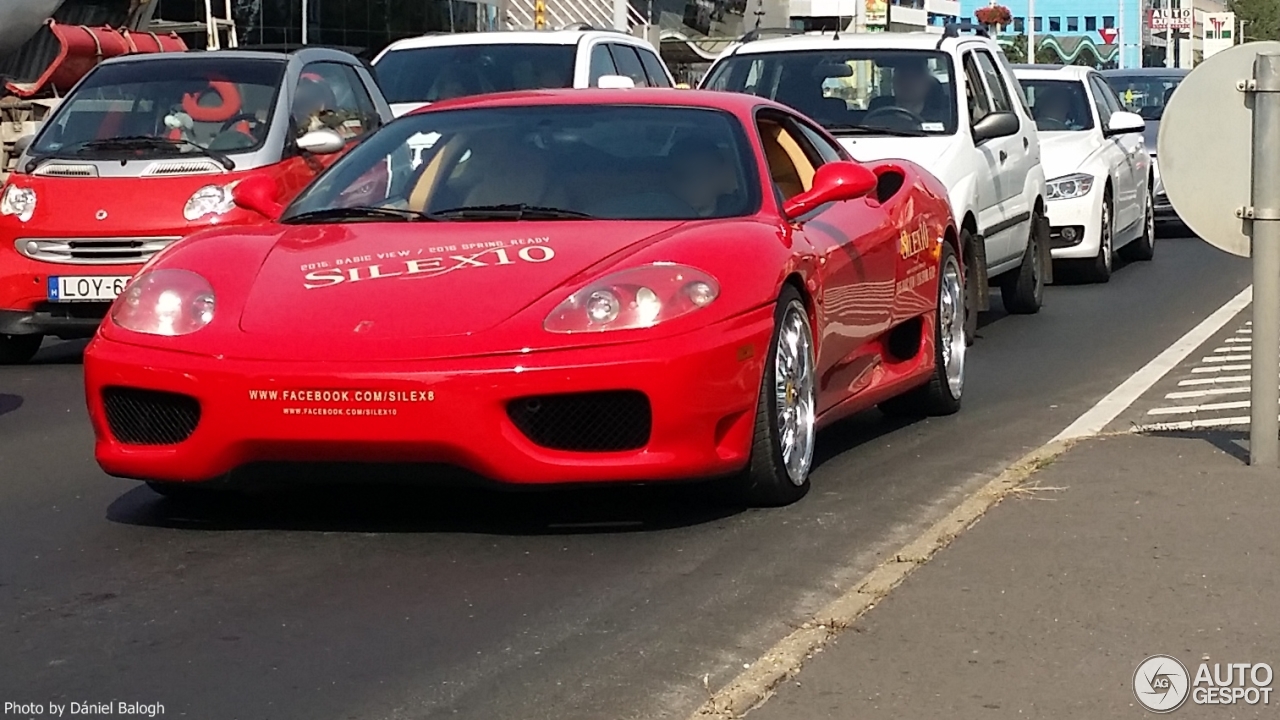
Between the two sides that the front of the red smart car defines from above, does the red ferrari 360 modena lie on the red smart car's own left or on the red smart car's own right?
on the red smart car's own left

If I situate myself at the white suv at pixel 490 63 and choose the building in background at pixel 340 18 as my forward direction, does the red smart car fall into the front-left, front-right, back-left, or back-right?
back-left

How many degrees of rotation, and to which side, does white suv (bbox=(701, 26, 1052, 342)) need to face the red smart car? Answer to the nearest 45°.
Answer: approximately 45° to its right

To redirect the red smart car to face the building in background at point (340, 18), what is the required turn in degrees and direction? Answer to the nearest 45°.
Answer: approximately 135° to its right

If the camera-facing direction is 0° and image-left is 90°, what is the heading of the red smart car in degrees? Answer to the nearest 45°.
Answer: approximately 45°

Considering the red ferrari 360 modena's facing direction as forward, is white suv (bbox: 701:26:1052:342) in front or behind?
behind

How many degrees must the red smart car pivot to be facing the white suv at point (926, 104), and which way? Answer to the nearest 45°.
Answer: approximately 135° to its left

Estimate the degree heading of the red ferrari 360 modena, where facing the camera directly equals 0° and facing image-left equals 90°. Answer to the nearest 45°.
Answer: approximately 45°

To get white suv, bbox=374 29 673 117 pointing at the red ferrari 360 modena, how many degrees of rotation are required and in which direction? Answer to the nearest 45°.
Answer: approximately 45° to its left

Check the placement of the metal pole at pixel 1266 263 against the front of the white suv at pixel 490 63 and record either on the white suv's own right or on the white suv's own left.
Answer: on the white suv's own left

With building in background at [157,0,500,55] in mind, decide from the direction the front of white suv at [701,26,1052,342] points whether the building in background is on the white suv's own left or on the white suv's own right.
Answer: on the white suv's own right

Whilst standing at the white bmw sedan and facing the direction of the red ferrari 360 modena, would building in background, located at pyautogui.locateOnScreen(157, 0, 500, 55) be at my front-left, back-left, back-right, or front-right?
back-right
